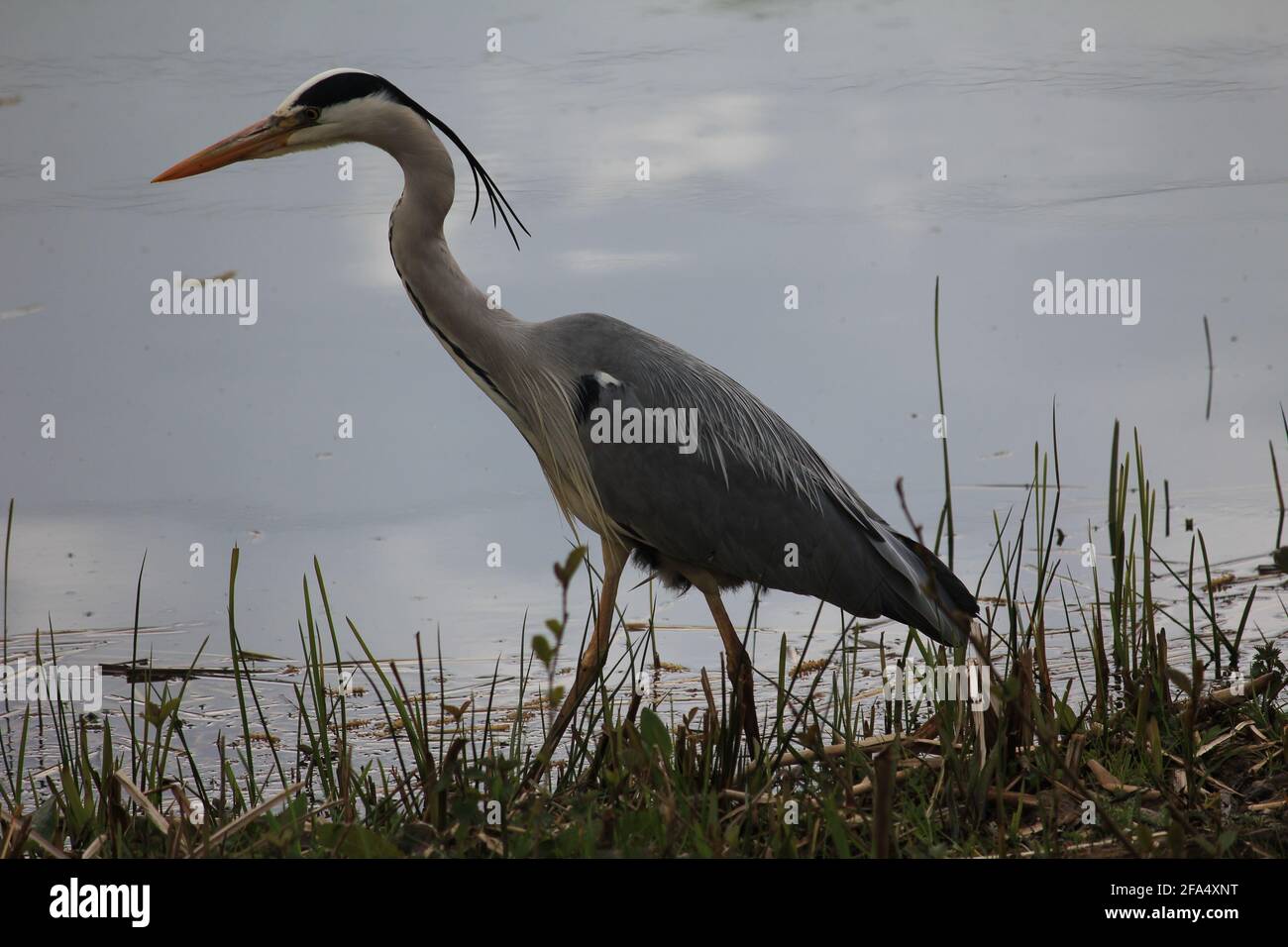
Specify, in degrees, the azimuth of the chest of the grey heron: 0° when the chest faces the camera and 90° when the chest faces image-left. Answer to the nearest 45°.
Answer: approximately 90°
